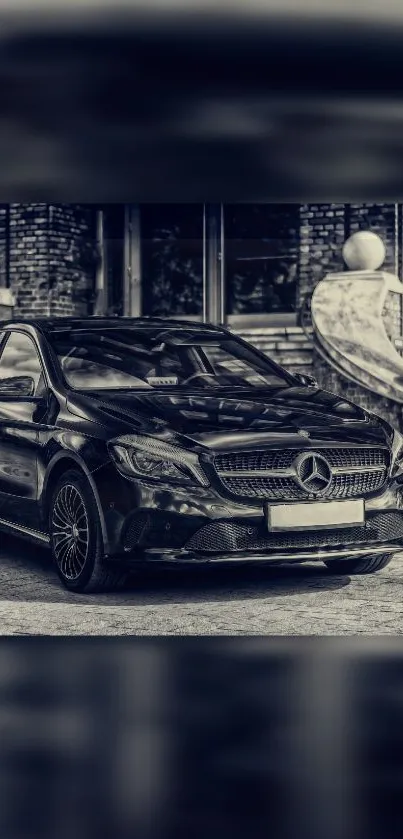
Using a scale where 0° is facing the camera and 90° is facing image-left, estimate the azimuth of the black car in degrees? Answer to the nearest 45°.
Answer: approximately 315°

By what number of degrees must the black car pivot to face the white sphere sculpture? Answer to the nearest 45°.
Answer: approximately 135° to its left
